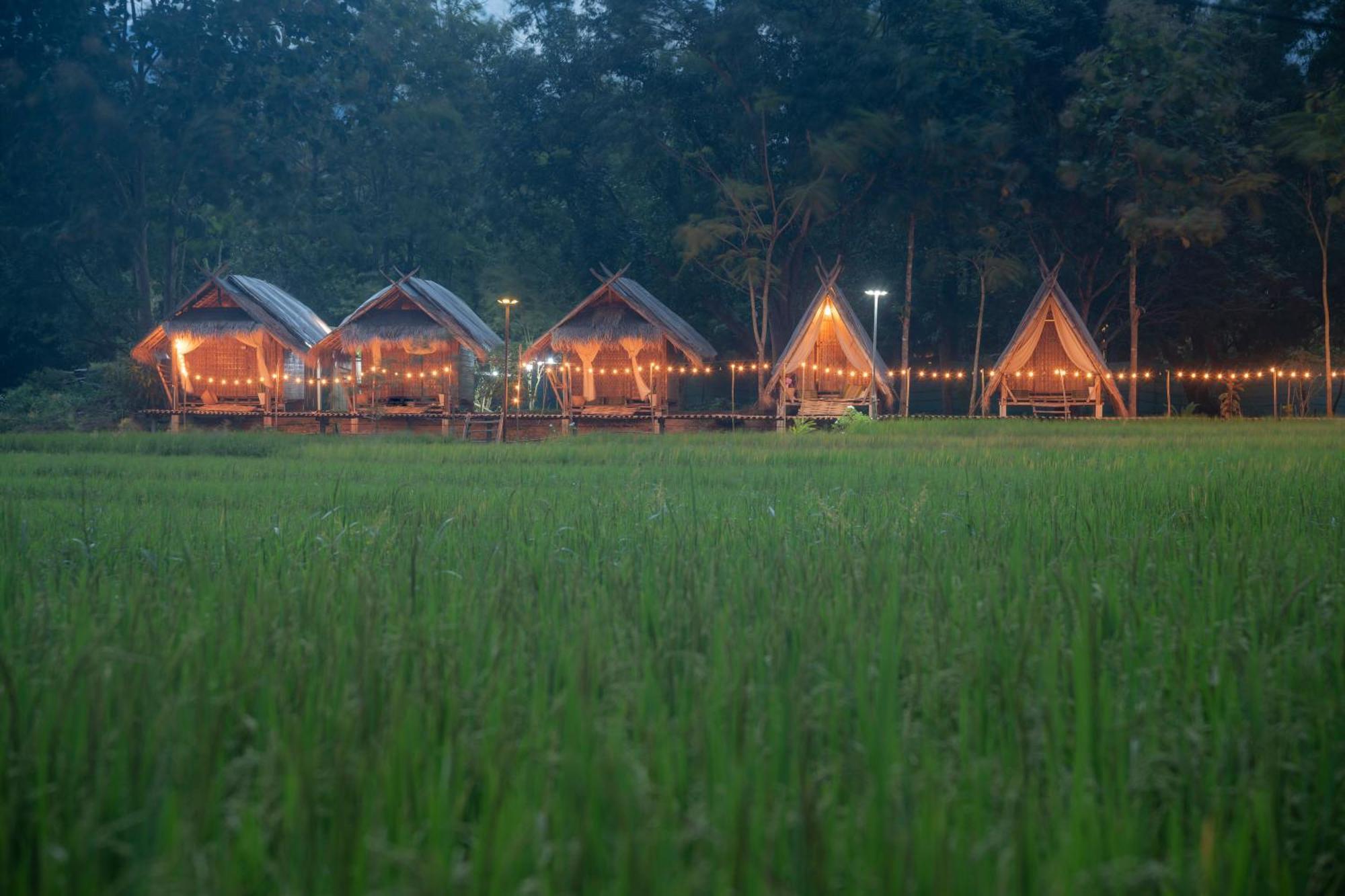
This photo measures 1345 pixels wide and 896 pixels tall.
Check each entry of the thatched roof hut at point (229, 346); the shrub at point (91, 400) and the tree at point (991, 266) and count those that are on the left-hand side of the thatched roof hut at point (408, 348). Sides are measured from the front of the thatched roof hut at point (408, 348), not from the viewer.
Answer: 1

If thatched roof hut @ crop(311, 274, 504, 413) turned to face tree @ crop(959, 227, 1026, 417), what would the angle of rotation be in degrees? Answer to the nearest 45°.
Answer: approximately 90° to its left

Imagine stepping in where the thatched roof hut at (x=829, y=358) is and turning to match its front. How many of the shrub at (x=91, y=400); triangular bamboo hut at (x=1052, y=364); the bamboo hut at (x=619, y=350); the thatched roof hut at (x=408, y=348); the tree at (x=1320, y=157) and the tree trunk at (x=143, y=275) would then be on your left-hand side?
2

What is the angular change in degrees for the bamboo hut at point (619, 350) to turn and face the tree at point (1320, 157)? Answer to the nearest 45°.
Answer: approximately 90° to its left

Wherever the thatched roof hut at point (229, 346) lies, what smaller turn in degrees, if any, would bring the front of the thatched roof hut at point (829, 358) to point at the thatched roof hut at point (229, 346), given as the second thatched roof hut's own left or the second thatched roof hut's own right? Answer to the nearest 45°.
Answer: approximately 90° to the second thatched roof hut's own right

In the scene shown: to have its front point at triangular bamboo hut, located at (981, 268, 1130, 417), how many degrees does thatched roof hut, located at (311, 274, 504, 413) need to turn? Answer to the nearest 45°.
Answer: approximately 90° to its left

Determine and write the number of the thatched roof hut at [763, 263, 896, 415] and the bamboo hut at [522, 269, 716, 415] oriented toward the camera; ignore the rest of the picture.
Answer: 2

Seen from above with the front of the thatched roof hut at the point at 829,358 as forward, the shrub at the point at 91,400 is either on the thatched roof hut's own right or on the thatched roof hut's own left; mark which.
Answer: on the thatched roof hut's own right

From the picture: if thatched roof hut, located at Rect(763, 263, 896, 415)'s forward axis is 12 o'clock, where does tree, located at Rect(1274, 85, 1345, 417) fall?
The tree is roughly at 9 o'clock from the thatched roof hut.

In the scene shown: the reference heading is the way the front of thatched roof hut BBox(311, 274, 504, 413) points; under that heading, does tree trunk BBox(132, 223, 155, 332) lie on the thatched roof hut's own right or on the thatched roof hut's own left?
on the thatched roof hut's own right

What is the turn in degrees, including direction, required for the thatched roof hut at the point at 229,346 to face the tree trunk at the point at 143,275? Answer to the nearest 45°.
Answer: approximately 90° to its right

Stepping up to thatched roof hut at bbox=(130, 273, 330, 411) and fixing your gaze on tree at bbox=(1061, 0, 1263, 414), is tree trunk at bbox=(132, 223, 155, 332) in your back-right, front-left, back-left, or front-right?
back-left
